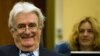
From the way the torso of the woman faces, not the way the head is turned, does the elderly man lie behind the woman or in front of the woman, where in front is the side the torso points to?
in front

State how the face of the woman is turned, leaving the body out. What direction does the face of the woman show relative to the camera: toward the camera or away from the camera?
toward the camera

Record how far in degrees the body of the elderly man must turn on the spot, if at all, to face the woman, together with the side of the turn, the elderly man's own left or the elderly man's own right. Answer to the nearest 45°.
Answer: approximately 135° to the elderly man's own left

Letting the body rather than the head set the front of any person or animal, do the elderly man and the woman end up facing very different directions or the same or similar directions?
same or similar directions

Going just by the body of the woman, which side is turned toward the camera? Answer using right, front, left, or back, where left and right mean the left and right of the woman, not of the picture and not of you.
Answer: front

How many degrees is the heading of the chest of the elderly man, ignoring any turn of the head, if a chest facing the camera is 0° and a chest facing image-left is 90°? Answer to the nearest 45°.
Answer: approximately 0°

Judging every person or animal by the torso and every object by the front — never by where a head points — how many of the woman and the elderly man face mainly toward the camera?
2
